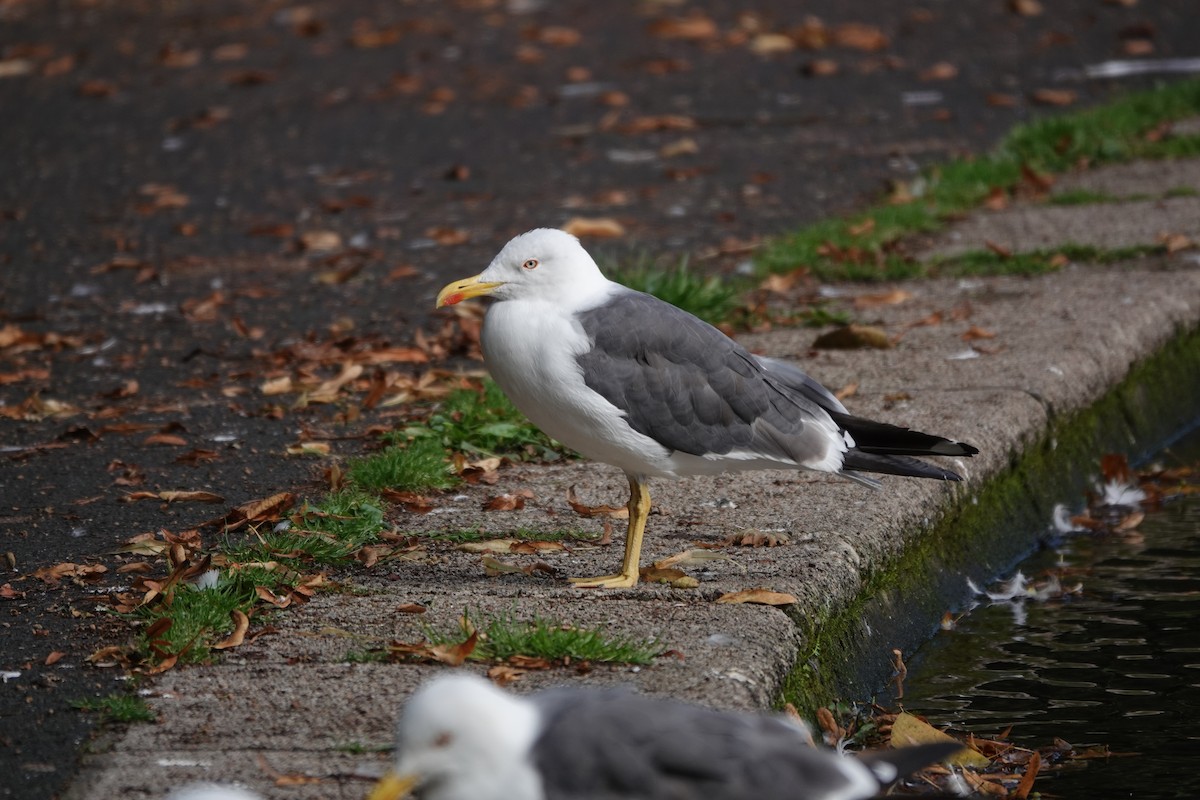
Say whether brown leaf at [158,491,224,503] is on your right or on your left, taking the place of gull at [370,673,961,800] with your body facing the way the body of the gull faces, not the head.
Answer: on your right

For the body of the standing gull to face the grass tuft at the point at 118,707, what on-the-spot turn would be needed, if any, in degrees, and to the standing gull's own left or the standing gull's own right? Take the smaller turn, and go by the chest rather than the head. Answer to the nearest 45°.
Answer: approximately 45° to the standing gull's own left

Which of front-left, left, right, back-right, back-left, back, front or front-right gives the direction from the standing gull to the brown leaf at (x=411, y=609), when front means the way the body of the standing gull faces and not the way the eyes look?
front-left

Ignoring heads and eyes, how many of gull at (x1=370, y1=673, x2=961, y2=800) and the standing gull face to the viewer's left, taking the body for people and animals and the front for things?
2

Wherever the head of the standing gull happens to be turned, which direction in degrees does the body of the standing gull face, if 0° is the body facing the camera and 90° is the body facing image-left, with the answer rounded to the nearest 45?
approximately 90°

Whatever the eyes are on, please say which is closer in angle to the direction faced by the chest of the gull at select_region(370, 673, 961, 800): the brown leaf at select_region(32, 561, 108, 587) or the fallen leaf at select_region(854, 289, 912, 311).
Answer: the brown leaf

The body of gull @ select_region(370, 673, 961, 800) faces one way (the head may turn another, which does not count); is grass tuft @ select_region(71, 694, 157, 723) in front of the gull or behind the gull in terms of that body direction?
in front

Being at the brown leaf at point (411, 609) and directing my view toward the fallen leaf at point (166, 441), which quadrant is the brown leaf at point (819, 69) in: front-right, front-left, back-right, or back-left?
front-right

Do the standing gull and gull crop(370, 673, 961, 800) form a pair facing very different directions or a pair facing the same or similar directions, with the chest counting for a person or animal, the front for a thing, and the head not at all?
same or similar directions

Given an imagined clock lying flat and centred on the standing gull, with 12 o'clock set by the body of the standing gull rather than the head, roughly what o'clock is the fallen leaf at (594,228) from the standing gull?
The fallen leaf is roughly at 3 o'clock from the standing gull.

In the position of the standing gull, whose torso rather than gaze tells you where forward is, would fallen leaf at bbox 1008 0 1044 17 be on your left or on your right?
on your right

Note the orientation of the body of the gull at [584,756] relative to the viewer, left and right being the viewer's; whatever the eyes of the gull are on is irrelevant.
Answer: facing to the left of the viewer
